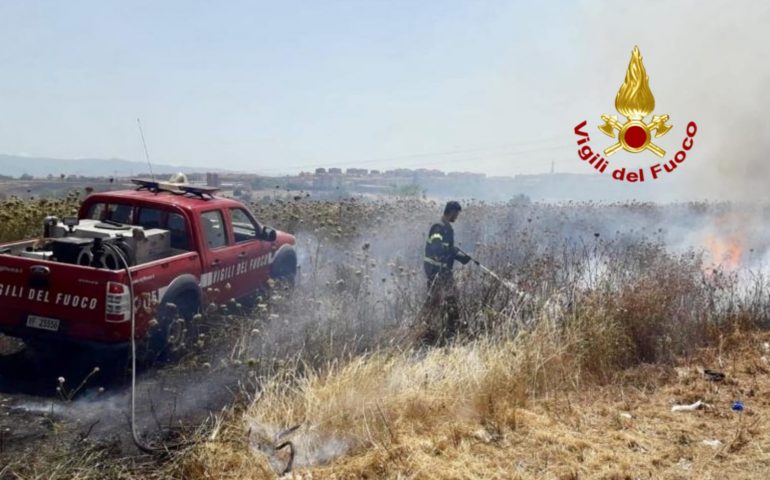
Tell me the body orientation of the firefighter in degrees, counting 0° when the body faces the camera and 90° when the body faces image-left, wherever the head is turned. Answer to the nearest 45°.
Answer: approximately 270°

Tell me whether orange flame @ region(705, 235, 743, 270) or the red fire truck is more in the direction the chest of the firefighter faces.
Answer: the orange flame

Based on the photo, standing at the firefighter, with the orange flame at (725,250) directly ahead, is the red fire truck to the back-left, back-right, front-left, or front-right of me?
back-left

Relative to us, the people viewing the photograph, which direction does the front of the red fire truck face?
facing away from the viewer and to the right of the viewer

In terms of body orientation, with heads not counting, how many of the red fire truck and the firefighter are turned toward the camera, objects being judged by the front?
0

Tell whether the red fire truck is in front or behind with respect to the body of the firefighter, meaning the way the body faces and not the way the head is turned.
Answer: behind

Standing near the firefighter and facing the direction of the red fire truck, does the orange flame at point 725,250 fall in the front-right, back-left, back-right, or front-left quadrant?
back-right

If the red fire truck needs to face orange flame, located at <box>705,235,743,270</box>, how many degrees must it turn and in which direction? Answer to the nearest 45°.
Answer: approximately 45° to its right

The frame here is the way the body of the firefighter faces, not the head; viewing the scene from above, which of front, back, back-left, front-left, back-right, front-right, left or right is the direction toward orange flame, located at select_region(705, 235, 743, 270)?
front-left
